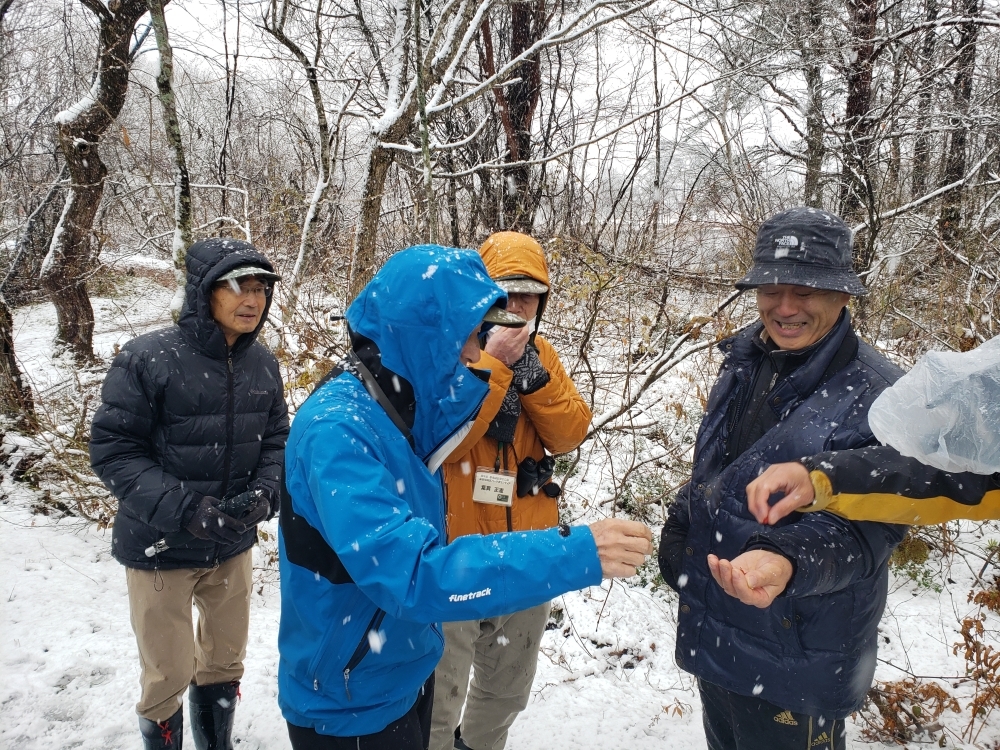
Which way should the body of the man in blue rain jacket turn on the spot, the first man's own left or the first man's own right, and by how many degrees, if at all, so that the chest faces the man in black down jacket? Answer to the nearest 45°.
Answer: approximately 135° to the first man's own left

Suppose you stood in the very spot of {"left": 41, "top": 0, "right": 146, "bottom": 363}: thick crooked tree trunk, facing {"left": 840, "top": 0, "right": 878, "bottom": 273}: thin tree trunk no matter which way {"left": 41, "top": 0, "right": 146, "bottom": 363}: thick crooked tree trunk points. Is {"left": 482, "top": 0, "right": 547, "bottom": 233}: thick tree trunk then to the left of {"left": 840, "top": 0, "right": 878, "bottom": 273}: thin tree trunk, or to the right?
left

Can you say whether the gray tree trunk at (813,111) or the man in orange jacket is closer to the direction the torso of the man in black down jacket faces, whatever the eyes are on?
the man in orange jacket

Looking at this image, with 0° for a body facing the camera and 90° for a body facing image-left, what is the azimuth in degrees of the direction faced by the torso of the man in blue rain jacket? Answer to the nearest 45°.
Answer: approximately 270°

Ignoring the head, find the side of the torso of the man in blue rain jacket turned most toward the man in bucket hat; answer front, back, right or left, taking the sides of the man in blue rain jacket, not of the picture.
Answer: front

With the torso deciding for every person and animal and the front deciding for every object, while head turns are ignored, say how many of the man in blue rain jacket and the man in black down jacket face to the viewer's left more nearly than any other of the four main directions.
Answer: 0

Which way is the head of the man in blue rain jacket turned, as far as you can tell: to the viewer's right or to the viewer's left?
to the viewer's right

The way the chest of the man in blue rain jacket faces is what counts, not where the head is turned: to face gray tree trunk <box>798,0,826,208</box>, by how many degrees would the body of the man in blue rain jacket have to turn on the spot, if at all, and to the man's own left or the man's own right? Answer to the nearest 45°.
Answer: approximately 45° to the man's own left
